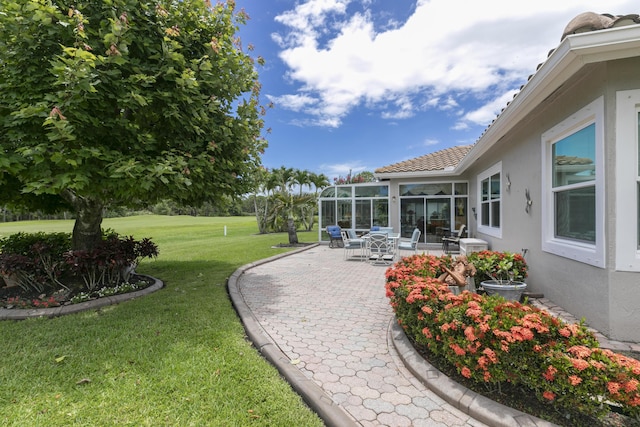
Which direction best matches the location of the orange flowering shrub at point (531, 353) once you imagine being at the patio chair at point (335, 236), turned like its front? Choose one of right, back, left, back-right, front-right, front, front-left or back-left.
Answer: front-right

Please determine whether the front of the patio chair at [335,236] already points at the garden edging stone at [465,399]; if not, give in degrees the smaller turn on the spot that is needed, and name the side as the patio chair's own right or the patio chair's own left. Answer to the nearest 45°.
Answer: approximately 45° to the patio chair's own right

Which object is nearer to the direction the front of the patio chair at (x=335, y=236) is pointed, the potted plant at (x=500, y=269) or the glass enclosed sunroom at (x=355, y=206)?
the potted plant

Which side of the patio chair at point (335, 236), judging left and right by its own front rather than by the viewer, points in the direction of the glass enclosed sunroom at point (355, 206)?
left

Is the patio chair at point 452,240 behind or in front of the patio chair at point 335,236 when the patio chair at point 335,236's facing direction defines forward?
in front

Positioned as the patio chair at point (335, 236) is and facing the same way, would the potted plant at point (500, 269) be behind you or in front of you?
in front

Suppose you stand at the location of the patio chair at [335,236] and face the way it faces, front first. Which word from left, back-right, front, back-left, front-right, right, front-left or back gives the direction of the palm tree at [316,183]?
back-left

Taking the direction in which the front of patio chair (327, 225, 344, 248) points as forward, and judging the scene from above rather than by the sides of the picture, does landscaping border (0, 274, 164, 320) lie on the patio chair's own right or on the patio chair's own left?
on the patio chair's own right

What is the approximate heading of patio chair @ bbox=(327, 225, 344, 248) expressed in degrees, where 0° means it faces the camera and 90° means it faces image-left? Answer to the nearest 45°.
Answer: approximately 315°

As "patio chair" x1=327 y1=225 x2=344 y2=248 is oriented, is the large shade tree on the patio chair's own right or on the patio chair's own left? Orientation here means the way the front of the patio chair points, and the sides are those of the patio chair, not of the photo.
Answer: on the patio chair's own right
